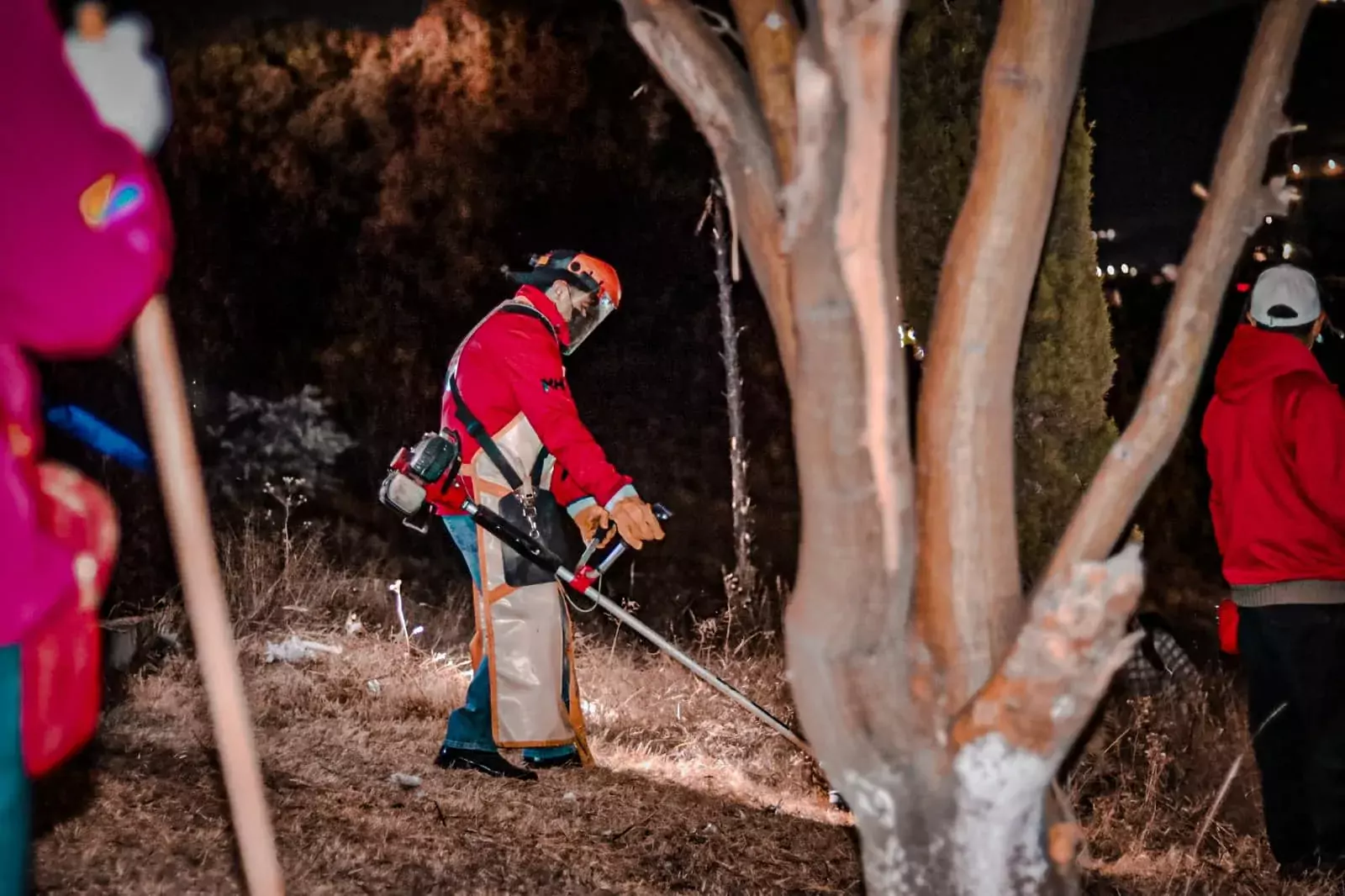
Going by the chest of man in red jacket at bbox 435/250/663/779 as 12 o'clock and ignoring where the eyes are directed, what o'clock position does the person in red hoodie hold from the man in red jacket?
The person in red hoodie is roughly at 1 o'clock from the man in red jacket.

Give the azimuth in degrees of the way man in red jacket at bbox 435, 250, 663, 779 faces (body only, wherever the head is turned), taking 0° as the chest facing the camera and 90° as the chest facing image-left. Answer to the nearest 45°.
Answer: approximately 270°

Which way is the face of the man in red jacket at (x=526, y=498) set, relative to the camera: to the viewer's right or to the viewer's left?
to the viewer's right

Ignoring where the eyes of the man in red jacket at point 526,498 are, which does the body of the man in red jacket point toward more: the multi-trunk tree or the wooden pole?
the multi-trunk tree

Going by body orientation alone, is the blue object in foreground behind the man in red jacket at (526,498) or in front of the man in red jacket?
behind

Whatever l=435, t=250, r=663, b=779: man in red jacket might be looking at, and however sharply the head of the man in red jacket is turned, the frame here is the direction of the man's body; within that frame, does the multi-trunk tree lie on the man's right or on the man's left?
on the man's right

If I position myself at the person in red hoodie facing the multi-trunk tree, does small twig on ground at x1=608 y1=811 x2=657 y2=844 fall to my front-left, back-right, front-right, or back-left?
front-right

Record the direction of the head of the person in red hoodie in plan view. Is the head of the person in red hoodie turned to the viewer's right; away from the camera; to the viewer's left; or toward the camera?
away from the camera

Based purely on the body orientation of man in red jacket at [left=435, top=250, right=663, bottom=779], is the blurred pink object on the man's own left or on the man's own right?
on the man's own right

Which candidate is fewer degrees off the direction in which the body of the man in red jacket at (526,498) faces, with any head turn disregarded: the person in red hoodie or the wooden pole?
the person in red hoodie
